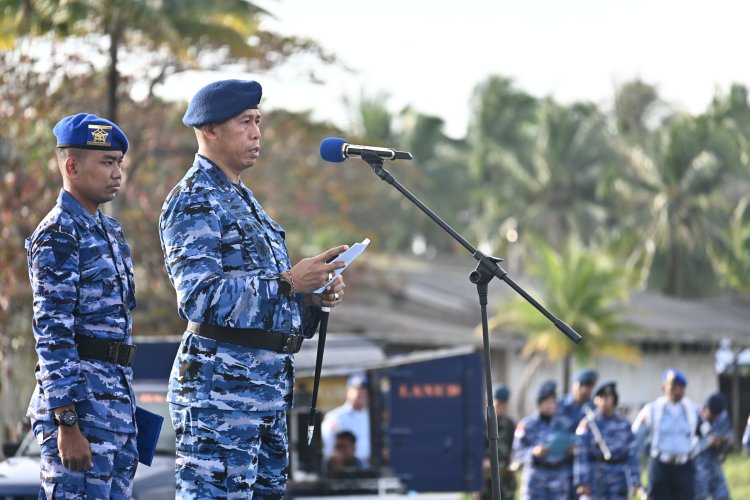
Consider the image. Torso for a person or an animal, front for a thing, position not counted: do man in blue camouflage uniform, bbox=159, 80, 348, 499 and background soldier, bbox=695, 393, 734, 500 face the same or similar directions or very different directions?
very different directions

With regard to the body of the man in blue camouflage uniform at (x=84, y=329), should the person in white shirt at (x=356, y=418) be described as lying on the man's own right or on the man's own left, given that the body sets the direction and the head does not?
on the man's own left

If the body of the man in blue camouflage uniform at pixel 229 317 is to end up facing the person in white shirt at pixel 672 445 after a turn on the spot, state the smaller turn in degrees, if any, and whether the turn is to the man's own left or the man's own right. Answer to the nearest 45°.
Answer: approximately 45° to the man's own left

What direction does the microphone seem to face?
to the viewer's left

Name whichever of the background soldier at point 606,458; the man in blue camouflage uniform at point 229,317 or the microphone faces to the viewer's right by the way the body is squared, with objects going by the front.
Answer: the man in blue camouflage uniform

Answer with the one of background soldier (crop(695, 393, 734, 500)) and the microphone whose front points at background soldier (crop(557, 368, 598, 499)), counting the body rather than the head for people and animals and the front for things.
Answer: background soldier (crop(695, 393, 734, 500))

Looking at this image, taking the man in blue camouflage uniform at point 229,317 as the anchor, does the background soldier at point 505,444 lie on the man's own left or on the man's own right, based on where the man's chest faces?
on the man's own left

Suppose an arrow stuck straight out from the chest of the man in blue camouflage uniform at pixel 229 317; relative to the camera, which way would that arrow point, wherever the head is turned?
to the viewer's right
